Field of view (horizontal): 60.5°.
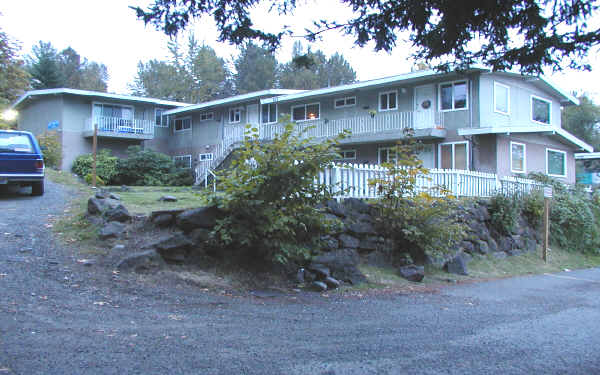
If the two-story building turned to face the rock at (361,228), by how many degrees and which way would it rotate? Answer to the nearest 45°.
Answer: approximately 45° to its left

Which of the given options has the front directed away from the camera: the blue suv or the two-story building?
the blue suv

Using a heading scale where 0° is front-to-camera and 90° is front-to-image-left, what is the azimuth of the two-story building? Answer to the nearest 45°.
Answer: approximately 45°

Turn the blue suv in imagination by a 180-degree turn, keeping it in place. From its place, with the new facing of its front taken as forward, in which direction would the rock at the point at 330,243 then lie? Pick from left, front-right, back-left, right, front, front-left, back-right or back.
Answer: front-left

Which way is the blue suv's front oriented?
away from the camera

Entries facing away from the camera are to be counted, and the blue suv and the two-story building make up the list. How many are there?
1

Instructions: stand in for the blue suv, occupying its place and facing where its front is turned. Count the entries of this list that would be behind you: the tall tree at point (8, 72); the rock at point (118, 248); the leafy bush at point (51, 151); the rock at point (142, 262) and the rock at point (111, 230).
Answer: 3

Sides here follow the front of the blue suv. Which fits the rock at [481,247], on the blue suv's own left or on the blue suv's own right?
on the blue suv's own right

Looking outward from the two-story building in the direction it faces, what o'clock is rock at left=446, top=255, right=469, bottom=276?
The rock is roughly at 11 o'clock from the two-story building.
